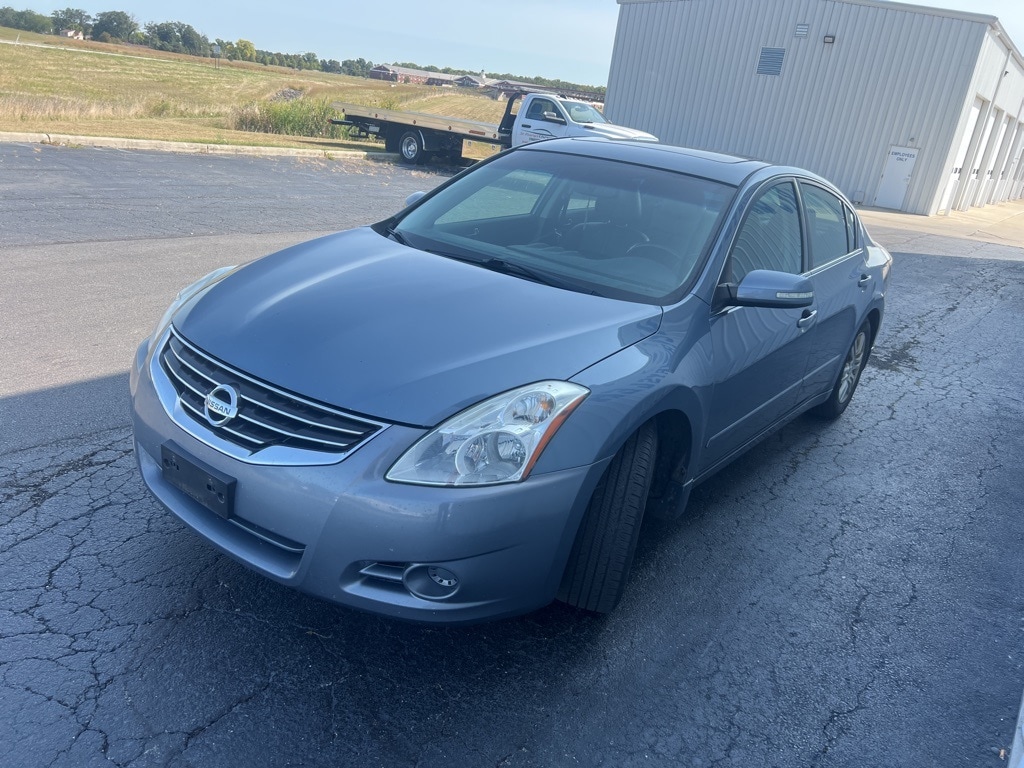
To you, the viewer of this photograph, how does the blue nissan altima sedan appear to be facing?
facing the viewer and to the left of the viewer

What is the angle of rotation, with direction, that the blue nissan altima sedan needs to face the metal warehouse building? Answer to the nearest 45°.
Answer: approximately 135° to its right

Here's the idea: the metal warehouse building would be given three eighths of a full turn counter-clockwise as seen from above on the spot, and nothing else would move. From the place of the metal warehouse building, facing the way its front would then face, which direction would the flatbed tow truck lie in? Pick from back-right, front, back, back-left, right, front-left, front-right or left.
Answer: left

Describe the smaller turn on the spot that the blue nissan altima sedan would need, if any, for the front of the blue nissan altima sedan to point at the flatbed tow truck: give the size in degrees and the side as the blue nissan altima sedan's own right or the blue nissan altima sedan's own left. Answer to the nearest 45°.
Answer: approximately 135° to the blue nissan altima sedan's own right

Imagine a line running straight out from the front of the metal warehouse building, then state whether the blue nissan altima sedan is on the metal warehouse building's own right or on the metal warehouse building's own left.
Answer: on the metal warehouse building's own right
